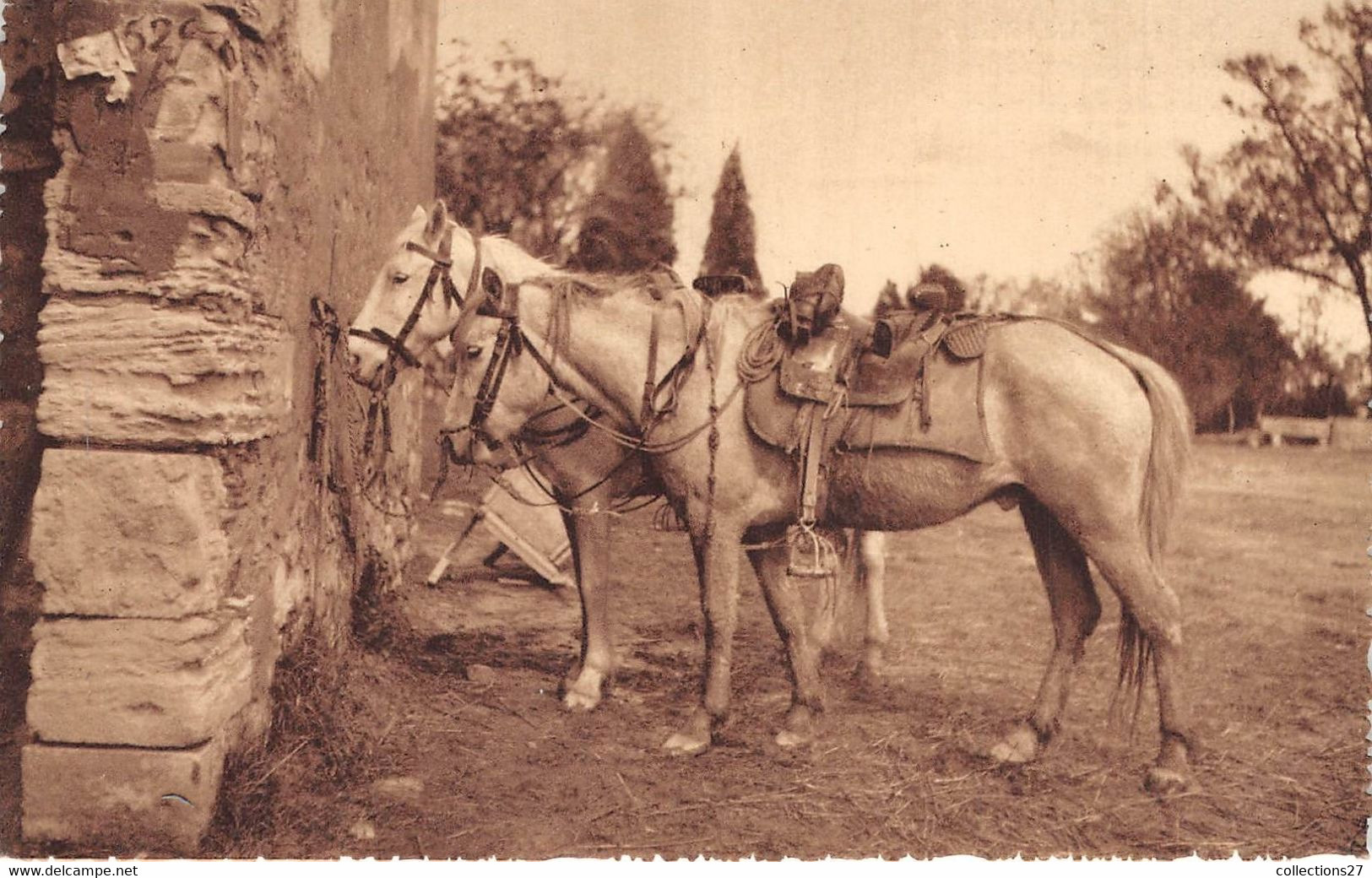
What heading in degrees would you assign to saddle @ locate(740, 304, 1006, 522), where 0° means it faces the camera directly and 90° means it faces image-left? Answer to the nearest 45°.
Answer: approximately 90°

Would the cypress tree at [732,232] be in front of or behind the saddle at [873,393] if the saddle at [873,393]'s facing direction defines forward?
in front

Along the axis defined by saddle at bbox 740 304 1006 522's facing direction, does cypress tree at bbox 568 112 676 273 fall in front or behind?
in front

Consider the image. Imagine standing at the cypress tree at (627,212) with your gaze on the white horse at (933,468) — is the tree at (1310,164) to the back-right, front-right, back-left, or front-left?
front-left

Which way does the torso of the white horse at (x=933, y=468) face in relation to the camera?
to the viewer's left

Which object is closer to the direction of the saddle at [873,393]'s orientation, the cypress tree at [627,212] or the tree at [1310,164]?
the cypress tree
